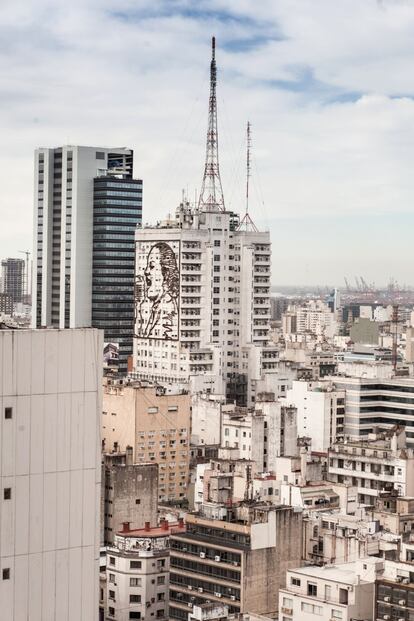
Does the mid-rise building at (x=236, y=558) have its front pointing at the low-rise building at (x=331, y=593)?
no

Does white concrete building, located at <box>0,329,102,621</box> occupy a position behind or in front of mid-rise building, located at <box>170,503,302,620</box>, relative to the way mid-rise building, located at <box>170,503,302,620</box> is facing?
in front

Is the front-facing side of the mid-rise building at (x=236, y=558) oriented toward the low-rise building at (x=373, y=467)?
no

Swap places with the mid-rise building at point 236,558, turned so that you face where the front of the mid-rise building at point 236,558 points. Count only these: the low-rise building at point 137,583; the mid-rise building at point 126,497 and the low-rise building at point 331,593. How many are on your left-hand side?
1

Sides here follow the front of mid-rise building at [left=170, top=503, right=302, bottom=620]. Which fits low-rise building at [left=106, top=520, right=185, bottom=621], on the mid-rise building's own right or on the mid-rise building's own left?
on the mid-rise building's own right

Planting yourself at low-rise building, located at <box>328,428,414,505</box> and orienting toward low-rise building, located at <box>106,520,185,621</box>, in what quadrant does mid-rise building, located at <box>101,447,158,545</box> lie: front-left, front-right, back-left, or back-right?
front-right

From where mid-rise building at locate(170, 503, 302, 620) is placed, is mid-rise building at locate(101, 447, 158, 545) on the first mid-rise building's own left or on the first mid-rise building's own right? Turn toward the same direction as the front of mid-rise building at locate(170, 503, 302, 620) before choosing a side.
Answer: on the first mid-rise building's own right
